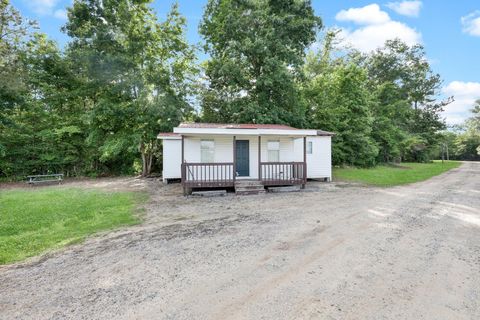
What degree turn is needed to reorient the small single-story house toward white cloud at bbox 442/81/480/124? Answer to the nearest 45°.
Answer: approximately 135° to its left

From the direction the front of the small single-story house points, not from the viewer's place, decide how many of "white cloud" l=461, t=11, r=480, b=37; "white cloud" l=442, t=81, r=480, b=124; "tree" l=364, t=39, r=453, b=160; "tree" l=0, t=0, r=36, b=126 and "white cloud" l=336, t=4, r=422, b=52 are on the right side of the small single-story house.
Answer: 1

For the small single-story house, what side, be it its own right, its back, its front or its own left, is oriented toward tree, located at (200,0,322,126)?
back

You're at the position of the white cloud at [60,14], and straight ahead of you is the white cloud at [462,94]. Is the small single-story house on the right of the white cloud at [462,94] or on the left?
right

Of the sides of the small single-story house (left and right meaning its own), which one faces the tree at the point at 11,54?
right

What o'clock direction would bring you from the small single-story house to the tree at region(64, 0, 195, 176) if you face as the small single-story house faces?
The tree is roughly at 4 o'clock from the small single-story house.

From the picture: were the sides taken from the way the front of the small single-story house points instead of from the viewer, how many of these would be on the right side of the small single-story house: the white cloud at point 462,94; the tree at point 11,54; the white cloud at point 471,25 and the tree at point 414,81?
1

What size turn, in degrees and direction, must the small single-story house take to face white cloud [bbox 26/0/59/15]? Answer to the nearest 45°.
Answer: approximately 90° to its right

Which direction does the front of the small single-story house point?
toward the camera

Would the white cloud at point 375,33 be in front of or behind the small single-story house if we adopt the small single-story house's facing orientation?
behind
